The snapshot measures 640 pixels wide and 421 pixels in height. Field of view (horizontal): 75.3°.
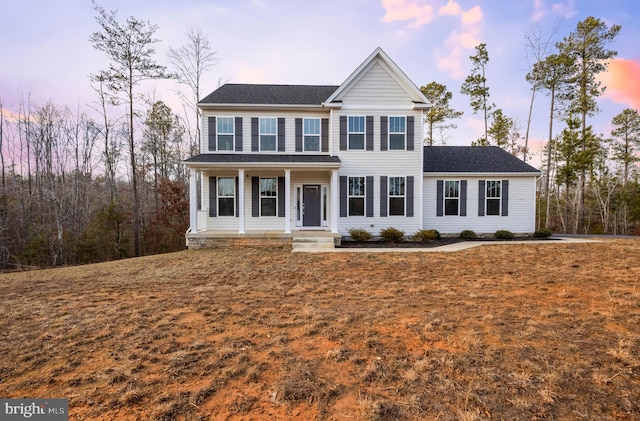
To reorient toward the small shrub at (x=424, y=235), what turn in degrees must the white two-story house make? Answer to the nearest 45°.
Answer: approximately 90° to its left

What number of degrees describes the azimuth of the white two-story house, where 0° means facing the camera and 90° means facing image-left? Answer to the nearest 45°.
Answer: approximately 0°

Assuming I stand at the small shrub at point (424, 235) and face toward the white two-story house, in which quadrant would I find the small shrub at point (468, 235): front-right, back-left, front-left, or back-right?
back-right

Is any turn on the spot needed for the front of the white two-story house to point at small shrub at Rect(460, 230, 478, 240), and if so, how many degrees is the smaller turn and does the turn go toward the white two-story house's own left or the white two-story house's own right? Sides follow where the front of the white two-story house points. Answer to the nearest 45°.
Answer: approximately 90° to the white two-story house's own left

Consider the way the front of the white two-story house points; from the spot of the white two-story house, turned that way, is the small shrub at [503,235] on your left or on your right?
on your left
